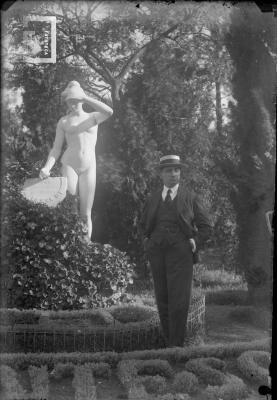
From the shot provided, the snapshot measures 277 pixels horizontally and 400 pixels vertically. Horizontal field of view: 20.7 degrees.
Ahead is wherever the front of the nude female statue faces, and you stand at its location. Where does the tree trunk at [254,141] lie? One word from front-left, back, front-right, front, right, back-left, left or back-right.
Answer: left

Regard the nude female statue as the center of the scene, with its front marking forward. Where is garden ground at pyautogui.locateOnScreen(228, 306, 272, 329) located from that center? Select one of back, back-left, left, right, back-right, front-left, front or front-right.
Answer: left

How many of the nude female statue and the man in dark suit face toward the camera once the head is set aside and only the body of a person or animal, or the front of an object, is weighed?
2

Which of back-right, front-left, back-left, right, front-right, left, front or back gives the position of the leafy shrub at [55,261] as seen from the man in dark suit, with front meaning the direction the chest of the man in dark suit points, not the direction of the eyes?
right

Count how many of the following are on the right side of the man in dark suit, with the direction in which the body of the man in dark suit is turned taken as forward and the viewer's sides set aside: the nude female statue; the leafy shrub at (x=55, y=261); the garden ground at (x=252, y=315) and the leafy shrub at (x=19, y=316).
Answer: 3

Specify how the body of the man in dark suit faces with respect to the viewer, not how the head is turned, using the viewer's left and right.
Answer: facing the viewer

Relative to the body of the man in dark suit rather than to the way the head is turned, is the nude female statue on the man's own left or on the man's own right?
on the man's own right

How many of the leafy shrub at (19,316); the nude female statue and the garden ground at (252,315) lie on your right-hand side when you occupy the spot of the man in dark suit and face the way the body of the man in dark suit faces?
2

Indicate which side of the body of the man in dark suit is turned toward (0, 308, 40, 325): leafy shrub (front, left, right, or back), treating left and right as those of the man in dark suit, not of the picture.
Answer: right

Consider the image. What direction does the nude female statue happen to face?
toward the camera
